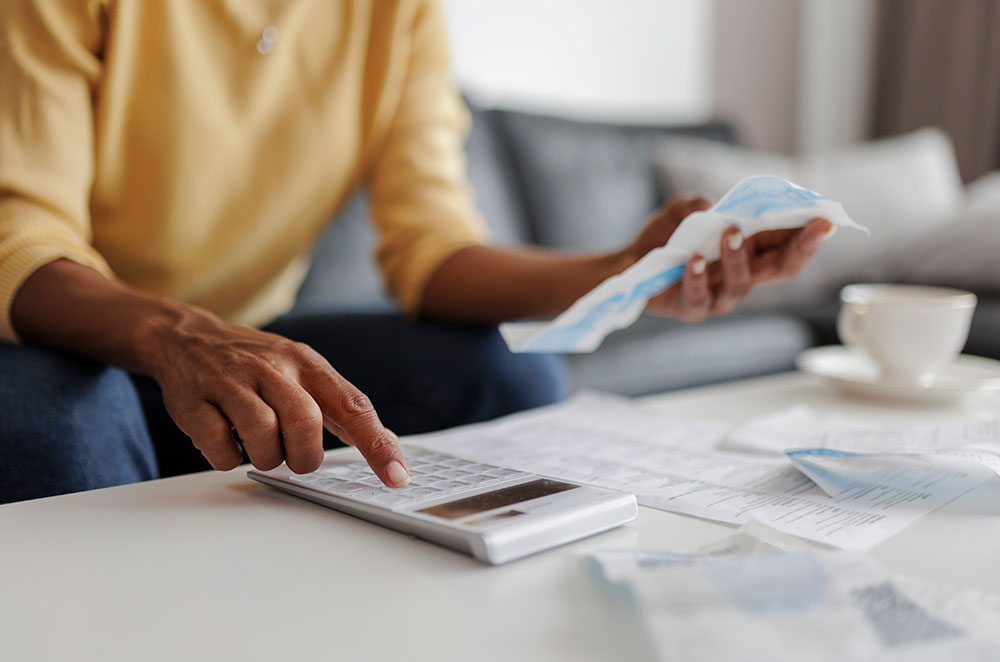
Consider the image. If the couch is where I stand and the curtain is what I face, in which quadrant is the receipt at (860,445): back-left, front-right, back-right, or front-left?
back-right

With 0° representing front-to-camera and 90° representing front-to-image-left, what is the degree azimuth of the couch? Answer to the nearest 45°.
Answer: approximately 315°

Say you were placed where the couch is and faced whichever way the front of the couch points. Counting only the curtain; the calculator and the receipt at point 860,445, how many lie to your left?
1

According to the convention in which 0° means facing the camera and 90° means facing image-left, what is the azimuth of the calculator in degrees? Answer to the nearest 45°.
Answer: approximately 135°

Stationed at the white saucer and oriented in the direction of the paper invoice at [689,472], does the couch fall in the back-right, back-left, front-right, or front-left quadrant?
back-right

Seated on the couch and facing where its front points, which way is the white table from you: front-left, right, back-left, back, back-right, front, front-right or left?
front-right

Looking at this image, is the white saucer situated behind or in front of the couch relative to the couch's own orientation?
in front

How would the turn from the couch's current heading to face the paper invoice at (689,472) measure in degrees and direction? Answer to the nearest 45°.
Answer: approximately 45° to its right

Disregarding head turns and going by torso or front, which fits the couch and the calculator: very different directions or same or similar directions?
very different directions

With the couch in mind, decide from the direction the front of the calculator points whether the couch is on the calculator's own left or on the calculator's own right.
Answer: on the calculator's own right

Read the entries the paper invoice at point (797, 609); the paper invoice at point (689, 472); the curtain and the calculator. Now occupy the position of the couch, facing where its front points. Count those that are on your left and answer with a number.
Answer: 1
